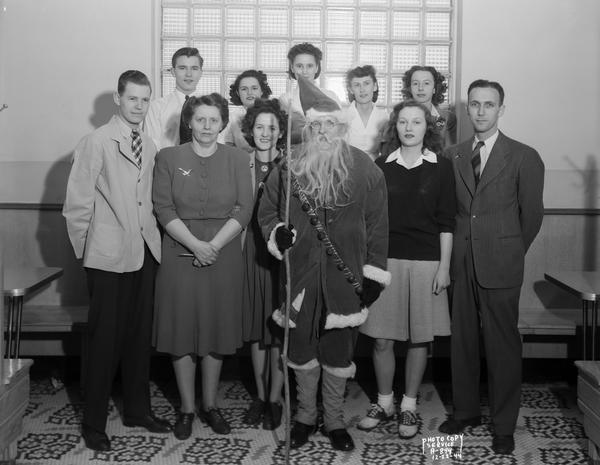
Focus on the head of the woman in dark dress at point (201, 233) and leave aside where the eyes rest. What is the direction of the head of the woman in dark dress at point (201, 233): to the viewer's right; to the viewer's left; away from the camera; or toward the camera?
toward the camera

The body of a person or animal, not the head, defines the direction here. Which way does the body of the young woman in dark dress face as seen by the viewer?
toward the camera

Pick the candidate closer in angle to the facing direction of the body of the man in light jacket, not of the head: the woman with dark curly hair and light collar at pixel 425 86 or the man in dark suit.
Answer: the man in dark suit

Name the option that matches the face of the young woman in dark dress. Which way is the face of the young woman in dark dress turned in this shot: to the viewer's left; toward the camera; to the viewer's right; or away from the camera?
toward the camera

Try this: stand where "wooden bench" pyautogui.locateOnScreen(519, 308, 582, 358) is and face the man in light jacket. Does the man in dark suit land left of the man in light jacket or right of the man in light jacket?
left

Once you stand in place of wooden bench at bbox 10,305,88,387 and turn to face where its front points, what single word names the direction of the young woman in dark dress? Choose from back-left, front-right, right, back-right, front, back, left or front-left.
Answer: front-left

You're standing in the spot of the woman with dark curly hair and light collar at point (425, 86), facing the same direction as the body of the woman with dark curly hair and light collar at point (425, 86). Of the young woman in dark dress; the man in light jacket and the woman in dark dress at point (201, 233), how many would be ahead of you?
3

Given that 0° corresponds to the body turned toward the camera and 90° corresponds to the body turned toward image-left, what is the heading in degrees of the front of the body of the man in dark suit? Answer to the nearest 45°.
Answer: approximately 45°

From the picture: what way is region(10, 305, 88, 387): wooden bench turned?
toward the camera

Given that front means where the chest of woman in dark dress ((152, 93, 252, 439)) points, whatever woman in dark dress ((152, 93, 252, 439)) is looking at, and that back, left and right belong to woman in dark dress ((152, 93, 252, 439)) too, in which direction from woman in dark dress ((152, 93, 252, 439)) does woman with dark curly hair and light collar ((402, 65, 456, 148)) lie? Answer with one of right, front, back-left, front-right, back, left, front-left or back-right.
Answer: back-left

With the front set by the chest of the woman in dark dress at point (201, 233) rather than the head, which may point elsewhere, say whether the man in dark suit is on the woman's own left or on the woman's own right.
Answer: on the woman's own left

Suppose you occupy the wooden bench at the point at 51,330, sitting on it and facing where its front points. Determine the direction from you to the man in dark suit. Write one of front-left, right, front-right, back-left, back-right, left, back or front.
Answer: front-left

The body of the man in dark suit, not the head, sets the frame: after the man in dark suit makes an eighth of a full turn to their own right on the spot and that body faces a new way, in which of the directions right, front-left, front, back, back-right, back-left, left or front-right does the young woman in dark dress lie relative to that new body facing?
front

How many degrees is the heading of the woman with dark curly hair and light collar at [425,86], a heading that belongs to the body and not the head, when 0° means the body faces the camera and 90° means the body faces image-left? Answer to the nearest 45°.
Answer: approximately 45°

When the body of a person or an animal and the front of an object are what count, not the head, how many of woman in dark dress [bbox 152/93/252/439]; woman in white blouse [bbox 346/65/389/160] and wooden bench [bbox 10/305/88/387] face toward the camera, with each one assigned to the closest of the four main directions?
3
